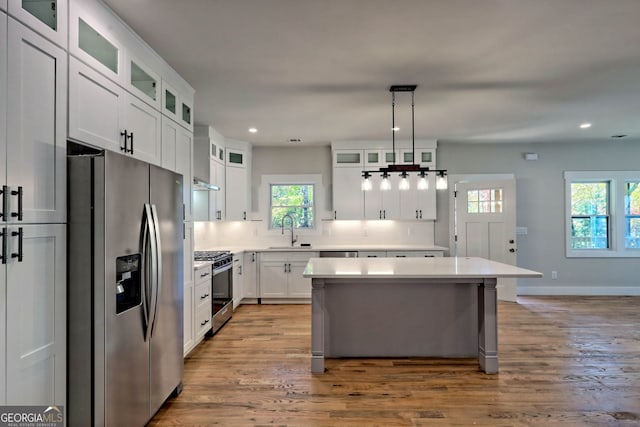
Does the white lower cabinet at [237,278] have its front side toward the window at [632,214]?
yes

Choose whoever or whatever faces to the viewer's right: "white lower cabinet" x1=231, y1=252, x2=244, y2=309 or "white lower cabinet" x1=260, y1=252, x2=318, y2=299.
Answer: "white lower cabinet" x1=231, y1=252, x2=244, y2=309

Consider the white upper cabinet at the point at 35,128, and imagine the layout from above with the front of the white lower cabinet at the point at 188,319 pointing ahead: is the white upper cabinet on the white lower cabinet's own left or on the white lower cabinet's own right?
on the white lower cabinet's own right

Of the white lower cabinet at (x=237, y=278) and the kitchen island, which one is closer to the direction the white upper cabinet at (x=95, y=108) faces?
the kitchen island

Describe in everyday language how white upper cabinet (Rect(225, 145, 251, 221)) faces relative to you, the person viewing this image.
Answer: facing the viewer

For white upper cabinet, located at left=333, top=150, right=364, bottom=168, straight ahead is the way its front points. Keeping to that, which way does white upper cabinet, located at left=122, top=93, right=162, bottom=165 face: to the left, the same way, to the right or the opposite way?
to the left

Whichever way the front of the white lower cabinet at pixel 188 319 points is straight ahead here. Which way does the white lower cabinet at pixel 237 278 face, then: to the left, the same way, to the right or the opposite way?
the same way

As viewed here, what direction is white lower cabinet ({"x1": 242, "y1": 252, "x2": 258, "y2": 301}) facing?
toward the camera

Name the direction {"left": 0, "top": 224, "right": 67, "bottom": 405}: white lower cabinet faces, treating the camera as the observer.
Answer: facing the viewer and to the right of the viewer

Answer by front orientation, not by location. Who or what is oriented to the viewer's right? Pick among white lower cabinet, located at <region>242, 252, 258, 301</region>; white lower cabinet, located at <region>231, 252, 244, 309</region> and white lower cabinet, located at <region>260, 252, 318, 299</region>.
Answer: white lower cabinet, located at <region>231, 252, 244, 309</region>

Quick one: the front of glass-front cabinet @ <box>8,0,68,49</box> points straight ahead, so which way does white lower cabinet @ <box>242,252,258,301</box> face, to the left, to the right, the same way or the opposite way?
to the right

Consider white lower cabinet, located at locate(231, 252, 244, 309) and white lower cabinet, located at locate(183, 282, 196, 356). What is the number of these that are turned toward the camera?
0

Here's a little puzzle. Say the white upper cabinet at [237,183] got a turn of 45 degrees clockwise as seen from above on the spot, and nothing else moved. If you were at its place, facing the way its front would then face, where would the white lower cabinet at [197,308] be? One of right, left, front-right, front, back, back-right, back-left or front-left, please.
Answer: front-left

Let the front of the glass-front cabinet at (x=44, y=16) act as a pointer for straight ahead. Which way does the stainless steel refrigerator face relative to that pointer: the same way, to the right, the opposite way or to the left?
the same way

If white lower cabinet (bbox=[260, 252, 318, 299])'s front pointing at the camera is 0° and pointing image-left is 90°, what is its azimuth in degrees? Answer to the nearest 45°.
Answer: approximately 0°

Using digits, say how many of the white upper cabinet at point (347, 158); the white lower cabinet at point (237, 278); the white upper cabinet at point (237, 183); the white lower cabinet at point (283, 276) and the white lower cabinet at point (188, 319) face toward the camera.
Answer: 3

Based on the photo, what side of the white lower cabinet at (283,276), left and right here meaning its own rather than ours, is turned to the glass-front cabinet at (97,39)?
front
